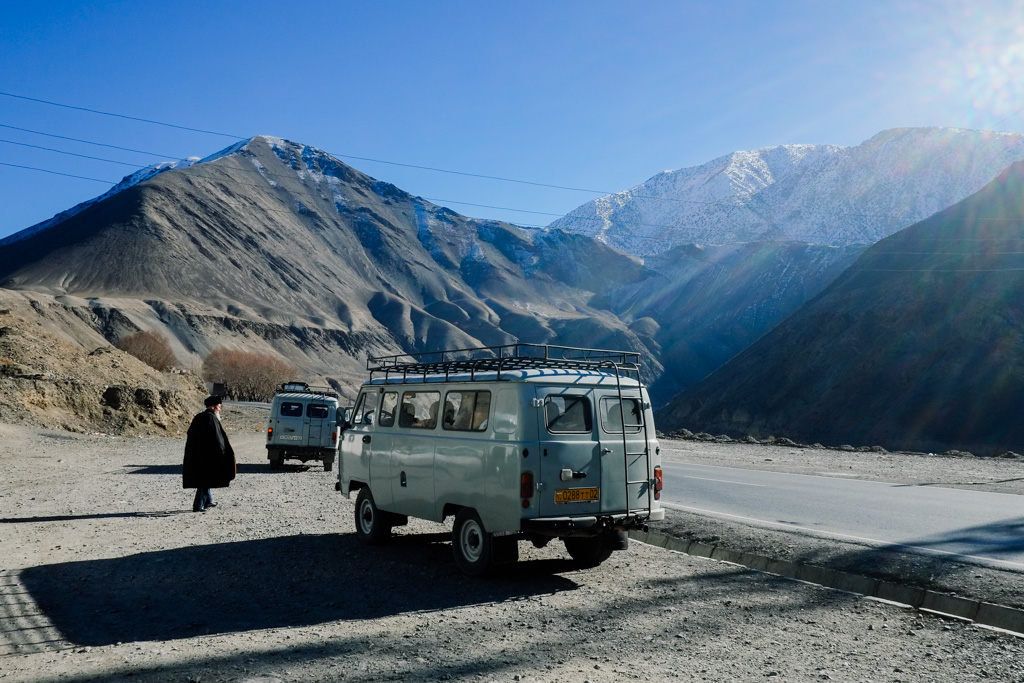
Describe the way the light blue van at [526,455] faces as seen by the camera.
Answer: facing away from the viewer and to the left of the viewer

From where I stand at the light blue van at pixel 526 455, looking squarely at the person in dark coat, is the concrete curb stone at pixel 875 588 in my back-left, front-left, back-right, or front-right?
back-right

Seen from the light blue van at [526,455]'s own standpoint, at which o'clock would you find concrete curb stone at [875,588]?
The concrete curb stone is roughly at 5 o'clock from the light blue van.

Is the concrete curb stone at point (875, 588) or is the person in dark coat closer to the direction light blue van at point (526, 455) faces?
the person in dark coat

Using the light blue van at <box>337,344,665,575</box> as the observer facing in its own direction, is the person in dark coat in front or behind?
in front

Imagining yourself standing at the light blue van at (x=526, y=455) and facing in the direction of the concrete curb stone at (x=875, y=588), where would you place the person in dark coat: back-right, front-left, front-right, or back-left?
back-left
